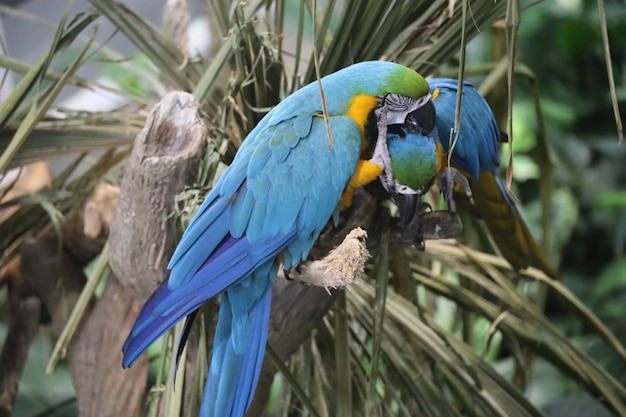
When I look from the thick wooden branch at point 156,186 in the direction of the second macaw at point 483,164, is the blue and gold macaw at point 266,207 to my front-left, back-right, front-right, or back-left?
front-right

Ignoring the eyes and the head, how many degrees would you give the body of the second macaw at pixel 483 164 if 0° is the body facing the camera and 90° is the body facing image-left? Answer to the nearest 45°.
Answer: approximately 90°
